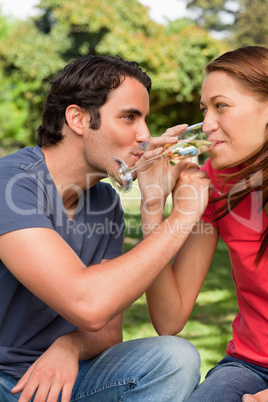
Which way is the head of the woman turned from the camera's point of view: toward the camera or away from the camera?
toward the camera

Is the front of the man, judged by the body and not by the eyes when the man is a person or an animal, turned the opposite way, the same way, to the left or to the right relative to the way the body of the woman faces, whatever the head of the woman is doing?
to the left

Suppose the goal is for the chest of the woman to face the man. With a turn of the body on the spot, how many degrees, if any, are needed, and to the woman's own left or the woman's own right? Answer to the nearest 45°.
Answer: approximately 45° to the woman's own right

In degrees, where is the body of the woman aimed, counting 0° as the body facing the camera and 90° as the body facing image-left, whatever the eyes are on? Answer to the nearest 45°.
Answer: approximately 45°

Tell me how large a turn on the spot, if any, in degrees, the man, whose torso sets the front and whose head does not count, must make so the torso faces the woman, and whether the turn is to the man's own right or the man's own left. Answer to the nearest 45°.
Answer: approximately 45° to the man's own left

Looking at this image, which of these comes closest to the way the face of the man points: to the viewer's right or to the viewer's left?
to the viewer's right
